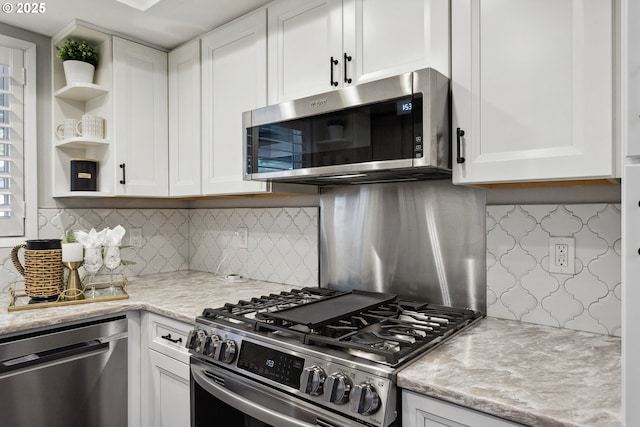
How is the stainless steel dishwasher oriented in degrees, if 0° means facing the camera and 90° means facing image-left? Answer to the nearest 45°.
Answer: approximately 315°

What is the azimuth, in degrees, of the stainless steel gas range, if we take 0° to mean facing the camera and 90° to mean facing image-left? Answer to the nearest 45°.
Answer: approximately 45°

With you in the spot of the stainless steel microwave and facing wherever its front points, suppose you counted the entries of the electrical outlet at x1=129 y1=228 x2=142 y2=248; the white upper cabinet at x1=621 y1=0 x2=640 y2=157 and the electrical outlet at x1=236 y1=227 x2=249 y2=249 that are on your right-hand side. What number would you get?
2

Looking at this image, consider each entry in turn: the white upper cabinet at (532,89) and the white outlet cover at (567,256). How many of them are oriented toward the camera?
2
